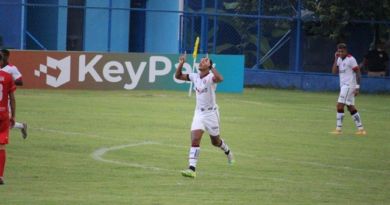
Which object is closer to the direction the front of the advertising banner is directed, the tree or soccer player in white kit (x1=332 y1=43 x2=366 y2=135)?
the soccer player in white kit

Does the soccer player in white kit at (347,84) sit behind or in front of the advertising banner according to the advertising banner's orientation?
in front

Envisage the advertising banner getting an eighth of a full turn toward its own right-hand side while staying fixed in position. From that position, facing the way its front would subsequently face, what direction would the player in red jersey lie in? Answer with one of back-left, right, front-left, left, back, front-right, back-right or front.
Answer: front-left

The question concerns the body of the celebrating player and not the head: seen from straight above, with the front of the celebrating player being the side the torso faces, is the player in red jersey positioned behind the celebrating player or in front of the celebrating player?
in front

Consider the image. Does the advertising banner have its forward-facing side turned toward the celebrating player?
yes

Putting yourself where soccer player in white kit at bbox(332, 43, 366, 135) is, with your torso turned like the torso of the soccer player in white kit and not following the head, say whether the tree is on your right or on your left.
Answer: on your right

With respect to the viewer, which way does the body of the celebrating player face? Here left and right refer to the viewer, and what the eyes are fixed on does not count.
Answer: facing the viewer and to the left of the viewer

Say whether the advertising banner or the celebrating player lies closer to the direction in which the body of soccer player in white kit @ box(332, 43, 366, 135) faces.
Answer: the celebrating player

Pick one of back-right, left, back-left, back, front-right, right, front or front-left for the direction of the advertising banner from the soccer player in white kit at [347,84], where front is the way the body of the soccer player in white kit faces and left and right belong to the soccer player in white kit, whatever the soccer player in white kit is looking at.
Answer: right

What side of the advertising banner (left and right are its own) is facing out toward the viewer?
front

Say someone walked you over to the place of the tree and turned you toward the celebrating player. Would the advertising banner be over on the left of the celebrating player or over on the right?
right
